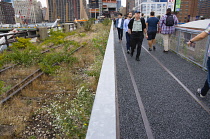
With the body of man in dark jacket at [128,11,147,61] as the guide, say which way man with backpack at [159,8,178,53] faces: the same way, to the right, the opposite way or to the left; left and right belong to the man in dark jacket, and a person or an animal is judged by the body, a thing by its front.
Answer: the opposite way

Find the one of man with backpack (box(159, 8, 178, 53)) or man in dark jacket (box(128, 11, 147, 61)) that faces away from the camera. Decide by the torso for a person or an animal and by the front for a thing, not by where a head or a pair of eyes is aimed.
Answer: the man with backpack

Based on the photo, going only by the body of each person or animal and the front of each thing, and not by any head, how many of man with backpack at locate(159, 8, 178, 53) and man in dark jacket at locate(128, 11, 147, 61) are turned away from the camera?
1

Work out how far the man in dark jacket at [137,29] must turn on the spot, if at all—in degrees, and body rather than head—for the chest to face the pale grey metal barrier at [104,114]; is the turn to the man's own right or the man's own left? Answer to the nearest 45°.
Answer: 0° — they already face it

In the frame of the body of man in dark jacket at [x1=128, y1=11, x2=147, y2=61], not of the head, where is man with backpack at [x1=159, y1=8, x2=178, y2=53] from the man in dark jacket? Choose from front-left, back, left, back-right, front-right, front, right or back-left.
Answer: back-left

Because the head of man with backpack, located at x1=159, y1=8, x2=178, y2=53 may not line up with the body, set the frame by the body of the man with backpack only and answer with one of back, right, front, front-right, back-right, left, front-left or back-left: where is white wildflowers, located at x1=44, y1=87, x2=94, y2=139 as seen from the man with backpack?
back

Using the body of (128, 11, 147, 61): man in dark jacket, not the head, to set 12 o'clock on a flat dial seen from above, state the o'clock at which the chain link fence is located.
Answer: The chain link fence is roughly at 9 o'clock from the man in dark jacket.

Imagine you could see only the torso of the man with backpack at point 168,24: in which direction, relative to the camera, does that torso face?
away from the camera

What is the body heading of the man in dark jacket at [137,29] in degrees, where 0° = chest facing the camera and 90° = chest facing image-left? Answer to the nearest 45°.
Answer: approximately 0°
